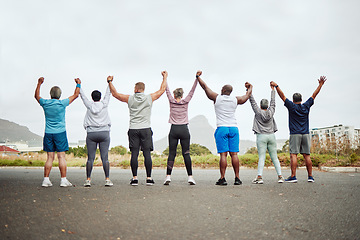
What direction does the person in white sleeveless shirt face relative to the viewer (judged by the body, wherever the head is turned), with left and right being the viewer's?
facing away from the viewer

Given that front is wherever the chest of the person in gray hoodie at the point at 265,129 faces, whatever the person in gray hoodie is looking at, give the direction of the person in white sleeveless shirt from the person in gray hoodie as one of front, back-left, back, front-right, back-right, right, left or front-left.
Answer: back-left

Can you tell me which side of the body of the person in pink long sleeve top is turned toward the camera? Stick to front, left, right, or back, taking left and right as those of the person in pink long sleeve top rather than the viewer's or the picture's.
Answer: back

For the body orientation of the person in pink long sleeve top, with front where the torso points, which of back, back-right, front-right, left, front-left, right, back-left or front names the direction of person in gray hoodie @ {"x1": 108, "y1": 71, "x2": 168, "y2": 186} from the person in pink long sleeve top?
left

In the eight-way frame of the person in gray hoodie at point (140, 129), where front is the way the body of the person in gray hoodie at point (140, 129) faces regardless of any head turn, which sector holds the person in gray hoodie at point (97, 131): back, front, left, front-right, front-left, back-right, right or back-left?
left

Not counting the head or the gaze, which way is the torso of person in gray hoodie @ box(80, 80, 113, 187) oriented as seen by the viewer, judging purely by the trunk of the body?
away from the camera

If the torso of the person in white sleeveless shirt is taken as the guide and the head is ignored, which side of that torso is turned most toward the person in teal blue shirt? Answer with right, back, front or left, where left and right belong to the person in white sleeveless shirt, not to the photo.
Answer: left

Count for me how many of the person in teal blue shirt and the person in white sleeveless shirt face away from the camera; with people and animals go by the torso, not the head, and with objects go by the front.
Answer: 2

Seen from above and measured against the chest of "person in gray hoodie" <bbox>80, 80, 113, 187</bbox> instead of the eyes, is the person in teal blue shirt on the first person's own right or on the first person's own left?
on the first person's own left

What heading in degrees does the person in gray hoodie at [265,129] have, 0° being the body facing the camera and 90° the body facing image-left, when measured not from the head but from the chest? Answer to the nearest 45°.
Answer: approximately 180°

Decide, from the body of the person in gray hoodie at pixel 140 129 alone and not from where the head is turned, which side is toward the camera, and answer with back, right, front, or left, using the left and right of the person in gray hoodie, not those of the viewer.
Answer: back

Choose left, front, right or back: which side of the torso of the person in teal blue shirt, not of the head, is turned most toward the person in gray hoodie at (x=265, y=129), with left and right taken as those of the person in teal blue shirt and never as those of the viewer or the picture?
right

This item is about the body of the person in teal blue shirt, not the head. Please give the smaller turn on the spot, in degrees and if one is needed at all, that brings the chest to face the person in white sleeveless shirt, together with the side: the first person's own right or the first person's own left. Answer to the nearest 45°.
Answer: approximately 90° to the first person's own right
